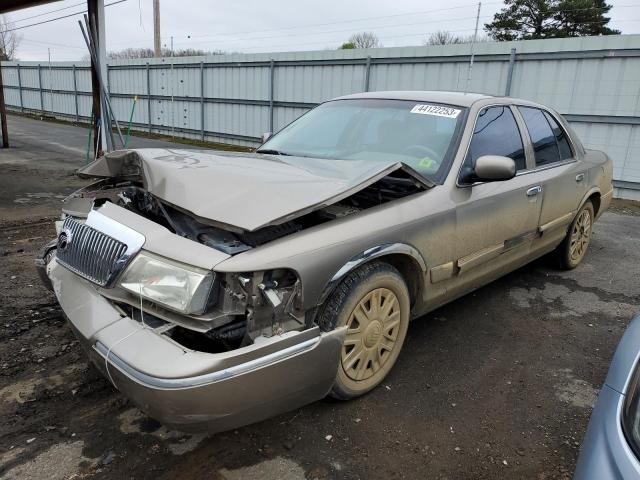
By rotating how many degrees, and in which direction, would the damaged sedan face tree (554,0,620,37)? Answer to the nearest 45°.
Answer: approximately 180°

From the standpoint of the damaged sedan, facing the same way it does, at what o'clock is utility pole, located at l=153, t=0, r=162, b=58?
The utility pole is roughly at 4 o'clock from the damaged sedan.

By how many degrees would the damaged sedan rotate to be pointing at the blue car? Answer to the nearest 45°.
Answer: approximately 90° to its left

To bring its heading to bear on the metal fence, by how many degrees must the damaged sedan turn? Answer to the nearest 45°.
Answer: approximately 135° to its right

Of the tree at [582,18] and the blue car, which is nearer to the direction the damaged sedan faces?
the blue car

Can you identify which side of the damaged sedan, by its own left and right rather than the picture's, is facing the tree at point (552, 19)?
back

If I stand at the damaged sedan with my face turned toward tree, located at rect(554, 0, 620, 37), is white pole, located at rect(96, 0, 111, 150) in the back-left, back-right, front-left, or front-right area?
front-left

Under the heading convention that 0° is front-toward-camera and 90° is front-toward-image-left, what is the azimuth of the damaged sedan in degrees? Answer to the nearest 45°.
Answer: approximately 45°

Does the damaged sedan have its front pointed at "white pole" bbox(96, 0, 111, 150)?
no
